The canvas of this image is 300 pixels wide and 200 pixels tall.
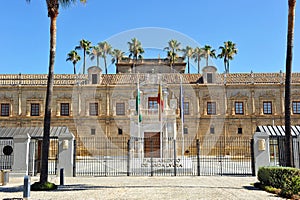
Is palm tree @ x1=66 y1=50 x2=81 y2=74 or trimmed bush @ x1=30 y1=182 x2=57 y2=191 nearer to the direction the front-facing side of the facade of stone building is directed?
the trimmed bush

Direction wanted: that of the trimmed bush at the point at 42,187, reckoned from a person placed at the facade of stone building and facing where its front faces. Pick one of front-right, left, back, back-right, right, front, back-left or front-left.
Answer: front

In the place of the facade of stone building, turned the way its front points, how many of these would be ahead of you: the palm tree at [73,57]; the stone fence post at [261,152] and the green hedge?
2

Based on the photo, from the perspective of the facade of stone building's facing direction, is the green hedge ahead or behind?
ahead

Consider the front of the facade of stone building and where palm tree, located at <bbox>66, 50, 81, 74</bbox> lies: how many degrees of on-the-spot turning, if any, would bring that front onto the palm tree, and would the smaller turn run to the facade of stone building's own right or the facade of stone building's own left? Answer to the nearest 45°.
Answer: approximately 135° to the facade of stone building's own right

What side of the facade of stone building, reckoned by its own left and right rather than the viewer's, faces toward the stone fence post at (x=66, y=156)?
front

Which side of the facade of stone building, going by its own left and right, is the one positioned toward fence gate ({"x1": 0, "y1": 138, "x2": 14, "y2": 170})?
front

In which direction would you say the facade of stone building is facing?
toward the camera

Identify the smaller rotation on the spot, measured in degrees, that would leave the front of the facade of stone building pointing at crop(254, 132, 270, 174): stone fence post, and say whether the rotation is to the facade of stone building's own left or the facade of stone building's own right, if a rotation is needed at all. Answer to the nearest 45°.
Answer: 0° — it already faces it
